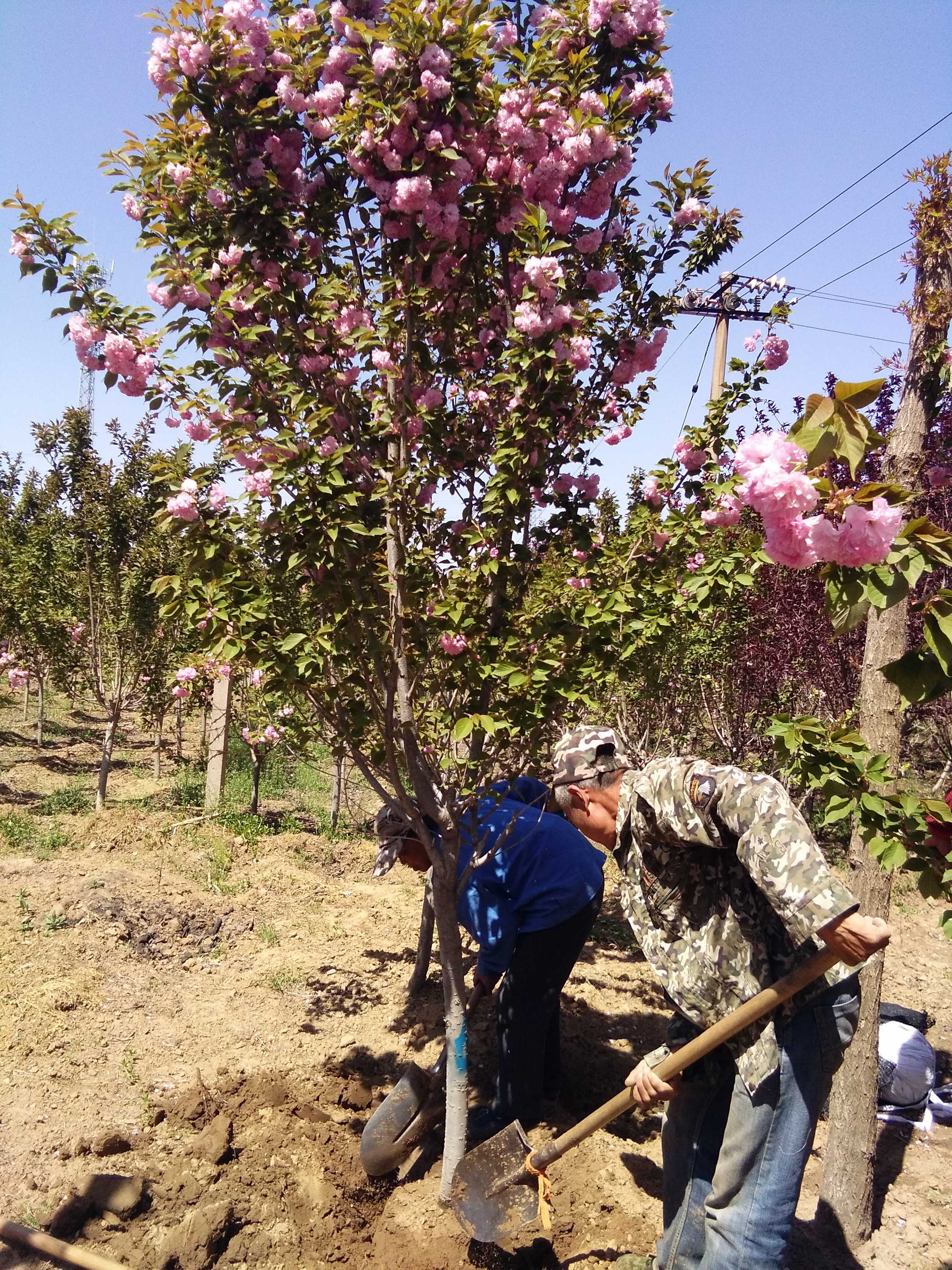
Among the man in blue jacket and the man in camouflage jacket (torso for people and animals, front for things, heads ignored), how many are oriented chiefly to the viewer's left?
2

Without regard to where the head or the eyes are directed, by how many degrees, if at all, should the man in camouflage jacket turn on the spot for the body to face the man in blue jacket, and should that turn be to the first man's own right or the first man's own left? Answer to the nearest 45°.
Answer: approximately 45° to the first man's own right

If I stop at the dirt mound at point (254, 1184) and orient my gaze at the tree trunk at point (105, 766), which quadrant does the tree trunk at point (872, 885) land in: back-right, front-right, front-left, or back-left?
back-right

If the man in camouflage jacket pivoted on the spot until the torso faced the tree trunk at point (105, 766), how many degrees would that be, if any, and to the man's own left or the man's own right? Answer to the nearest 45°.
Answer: approximately 45° to the man's own right

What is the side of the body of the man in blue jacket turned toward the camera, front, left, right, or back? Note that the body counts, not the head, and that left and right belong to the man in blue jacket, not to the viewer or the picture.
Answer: left

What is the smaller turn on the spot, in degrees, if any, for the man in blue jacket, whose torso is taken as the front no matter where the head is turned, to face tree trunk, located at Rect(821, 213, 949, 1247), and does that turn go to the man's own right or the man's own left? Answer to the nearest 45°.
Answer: approximately 180°

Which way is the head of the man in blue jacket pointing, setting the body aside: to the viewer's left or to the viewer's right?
to the viewer's left

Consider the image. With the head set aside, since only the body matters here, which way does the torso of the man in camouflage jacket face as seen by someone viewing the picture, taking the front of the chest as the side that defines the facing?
to the viewer's left
